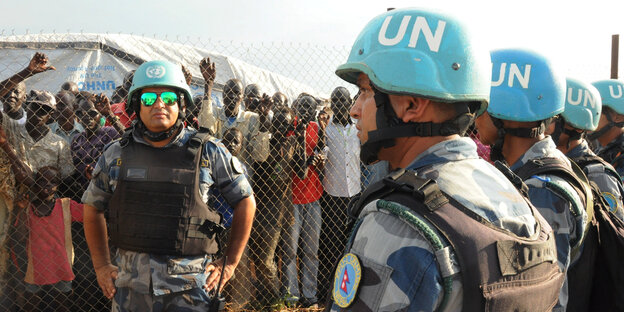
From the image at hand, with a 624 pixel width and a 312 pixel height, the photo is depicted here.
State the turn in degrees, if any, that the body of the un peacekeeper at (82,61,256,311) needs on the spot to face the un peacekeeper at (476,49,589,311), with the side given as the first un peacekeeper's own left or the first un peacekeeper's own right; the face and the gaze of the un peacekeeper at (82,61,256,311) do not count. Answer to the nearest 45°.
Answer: approximately 45° to the first un peacekeeper's own left

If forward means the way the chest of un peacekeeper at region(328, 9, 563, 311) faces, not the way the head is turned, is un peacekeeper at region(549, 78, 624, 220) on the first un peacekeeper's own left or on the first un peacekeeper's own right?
on the first un peacekeeper's own right

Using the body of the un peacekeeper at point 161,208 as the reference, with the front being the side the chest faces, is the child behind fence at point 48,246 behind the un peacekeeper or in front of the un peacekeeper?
behind

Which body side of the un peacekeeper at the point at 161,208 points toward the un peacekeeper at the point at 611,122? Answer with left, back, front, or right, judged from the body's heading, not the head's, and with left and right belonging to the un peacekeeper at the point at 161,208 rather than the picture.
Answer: left

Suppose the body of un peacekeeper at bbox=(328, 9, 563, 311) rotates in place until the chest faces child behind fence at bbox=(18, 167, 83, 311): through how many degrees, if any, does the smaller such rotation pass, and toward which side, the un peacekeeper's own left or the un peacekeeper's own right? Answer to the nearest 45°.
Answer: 0° — they already face them

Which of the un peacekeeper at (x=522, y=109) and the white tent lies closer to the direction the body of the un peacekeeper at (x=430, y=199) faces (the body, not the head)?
the white tent

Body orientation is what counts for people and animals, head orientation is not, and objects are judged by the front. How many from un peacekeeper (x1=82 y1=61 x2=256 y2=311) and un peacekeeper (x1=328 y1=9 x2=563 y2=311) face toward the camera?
1

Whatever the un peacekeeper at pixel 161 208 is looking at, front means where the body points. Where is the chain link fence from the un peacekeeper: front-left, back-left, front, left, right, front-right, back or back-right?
back

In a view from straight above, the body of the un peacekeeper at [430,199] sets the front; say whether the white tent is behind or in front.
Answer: in front

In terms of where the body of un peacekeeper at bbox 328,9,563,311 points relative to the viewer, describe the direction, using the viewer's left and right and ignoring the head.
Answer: facing away from the viewer and to the left of the viewer

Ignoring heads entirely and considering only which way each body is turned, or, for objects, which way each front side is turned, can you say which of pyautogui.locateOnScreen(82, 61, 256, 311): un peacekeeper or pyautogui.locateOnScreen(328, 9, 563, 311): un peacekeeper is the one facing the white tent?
pyautogui.locateOnScreen(328, 9, 563, 311): un peacekeeper
